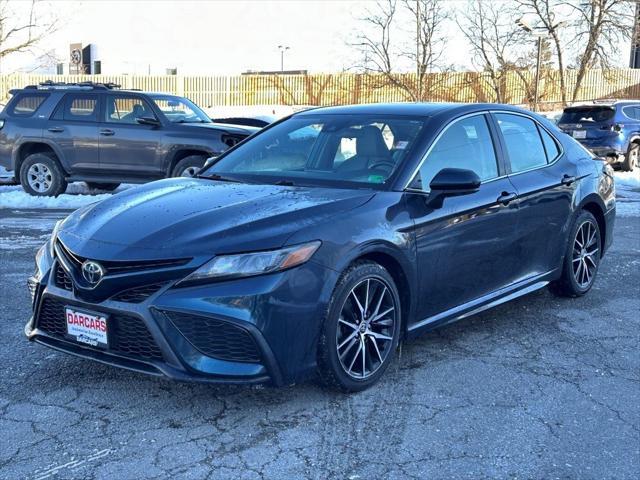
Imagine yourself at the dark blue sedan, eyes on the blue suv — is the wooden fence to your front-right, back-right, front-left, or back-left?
front-left

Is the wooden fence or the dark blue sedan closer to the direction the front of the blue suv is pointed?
the wooden fence

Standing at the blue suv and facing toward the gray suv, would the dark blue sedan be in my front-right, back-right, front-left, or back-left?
front-left

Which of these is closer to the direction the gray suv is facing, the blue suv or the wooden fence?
the blue suv

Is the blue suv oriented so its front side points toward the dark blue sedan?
no

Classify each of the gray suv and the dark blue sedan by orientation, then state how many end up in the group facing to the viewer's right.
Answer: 1

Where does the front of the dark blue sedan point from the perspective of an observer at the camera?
facing the viewer and to the left of the viewer

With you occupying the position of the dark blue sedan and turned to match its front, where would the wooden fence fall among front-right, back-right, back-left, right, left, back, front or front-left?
back-right

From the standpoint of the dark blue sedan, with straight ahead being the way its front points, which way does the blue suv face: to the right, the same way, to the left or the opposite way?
the opposite way

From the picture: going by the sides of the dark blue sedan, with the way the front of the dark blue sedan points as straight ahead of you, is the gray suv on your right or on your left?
on your right

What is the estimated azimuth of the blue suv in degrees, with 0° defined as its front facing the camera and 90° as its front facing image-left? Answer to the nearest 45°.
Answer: approximately 225°

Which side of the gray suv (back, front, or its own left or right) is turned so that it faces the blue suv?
front

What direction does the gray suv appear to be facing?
to the viewer's right
